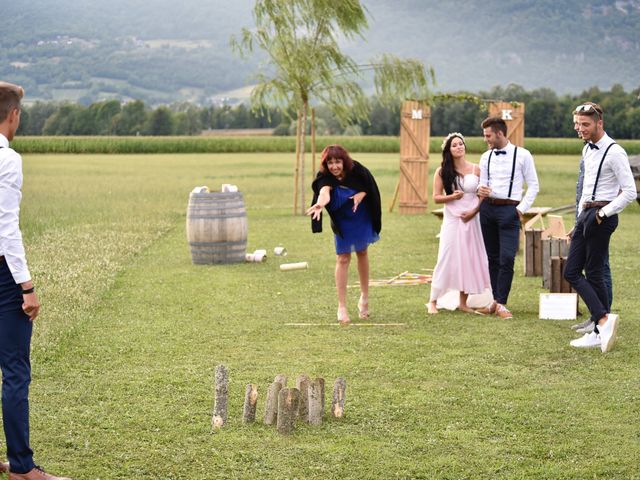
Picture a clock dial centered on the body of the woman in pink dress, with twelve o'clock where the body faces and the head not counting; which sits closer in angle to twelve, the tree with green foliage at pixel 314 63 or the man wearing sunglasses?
the man wearing sunglasses

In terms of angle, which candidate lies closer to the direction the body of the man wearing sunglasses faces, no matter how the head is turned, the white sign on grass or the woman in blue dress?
the woman in blue dress

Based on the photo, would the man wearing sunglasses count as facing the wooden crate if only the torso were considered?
no

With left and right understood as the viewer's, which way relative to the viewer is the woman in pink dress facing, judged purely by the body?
facing the viewer and to the right of the viewer

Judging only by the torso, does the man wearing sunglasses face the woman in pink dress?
no

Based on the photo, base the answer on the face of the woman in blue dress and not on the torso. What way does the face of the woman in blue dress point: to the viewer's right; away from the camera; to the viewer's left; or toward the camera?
toward the camera

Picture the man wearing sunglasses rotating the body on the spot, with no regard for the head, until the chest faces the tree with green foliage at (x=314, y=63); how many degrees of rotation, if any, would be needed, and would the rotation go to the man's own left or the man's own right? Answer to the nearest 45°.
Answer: approximately 90° to the man's own right

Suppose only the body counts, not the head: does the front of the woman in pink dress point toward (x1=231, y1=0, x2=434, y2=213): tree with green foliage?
no

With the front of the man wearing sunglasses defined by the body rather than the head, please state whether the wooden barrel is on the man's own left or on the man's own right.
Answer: on the man's own right

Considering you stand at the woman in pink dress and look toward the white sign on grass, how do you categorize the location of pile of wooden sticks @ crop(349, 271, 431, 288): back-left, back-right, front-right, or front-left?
back-left

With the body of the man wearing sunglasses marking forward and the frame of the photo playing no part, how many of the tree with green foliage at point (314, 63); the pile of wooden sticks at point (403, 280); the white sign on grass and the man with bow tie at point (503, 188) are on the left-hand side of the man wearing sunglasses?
0

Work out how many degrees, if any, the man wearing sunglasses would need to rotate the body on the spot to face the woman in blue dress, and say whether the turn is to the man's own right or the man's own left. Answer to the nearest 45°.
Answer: approximately 90° to the man's own right

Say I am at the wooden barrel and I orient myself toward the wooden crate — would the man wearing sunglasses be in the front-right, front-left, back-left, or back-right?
front-right
